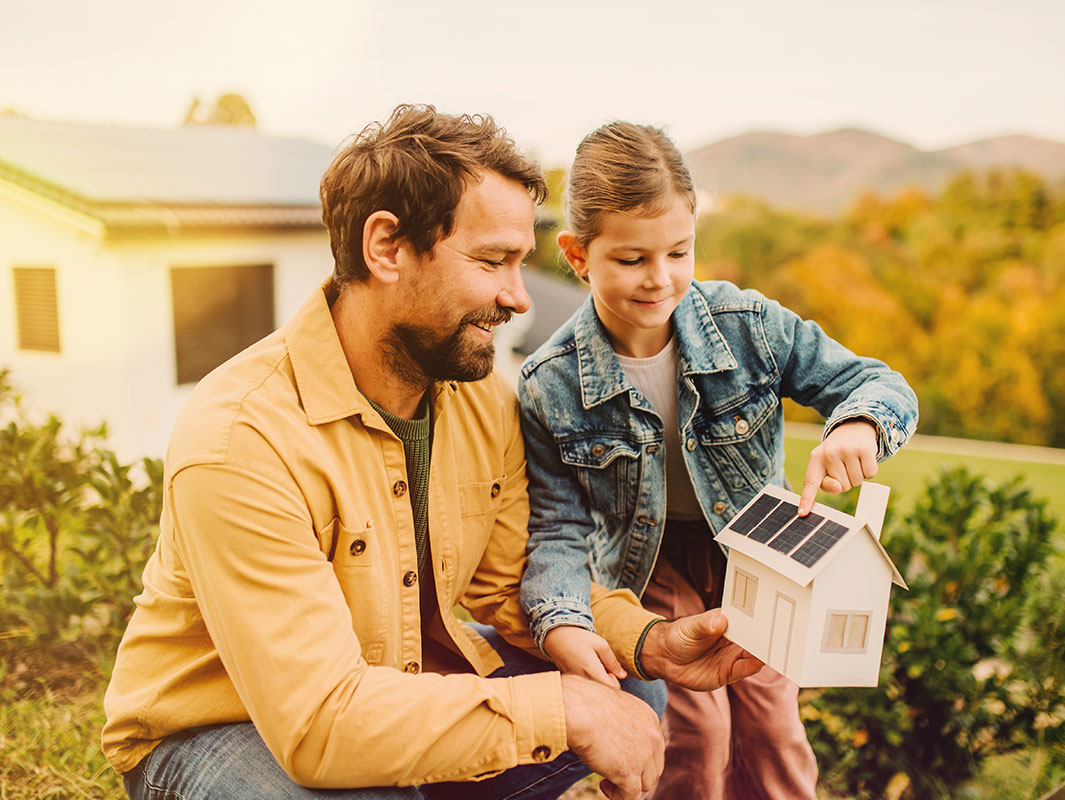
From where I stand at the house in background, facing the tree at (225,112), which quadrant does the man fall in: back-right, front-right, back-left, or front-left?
back-right

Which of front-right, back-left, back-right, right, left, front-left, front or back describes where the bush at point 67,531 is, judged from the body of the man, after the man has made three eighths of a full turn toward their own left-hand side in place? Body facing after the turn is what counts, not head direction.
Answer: front-left

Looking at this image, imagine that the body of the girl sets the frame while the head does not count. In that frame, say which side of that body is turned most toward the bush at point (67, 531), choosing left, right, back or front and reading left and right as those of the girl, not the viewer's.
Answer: right

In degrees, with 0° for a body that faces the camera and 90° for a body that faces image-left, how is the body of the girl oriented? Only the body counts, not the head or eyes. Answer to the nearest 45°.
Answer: approximately 0°

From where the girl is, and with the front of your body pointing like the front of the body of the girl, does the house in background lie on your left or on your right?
on your right
